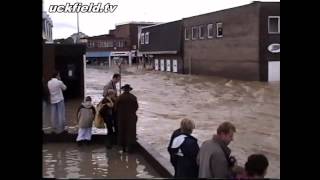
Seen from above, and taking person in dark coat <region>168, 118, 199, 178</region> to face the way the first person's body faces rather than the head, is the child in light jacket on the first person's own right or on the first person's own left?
on the first person's own left

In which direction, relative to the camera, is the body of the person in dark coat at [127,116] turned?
away from the camera

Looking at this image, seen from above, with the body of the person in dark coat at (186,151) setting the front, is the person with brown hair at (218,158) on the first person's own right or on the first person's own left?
on the first person's own right

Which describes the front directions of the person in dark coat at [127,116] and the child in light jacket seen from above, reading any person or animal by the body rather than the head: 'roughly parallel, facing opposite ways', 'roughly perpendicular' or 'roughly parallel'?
roughly parallel

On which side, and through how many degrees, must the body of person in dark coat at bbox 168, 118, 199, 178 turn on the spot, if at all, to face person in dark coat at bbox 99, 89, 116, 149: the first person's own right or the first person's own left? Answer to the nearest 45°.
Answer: approximately 45° to the first person's own left

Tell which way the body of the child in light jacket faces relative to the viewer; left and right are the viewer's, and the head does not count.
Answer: facing away from the viewer

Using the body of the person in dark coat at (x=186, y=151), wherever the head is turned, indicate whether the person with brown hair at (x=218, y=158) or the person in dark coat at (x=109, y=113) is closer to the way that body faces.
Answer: the person in dark coat

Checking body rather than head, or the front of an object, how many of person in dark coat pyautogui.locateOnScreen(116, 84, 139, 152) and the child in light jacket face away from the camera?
2

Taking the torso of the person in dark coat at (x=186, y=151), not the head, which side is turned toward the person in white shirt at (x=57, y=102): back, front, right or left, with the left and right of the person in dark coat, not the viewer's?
left

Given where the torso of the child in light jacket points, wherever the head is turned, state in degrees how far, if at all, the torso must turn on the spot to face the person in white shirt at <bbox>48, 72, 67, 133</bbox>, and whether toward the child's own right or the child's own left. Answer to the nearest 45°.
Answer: approximately 45° to the child's own left

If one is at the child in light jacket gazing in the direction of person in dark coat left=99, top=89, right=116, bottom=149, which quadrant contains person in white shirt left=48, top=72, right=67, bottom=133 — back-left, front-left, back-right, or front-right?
back-left

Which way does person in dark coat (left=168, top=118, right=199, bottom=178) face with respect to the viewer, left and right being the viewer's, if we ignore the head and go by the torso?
facing away from the viewer and to the right of the viewer
